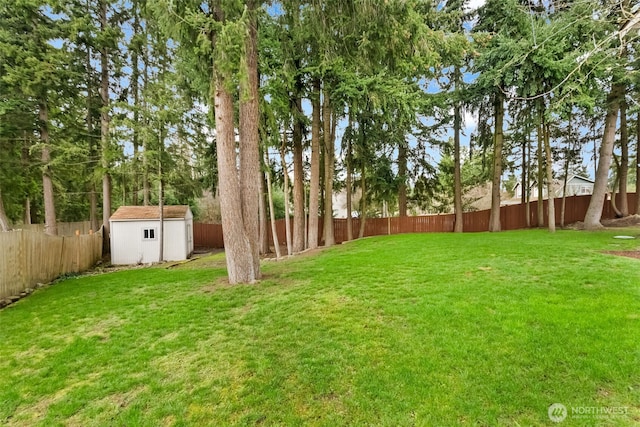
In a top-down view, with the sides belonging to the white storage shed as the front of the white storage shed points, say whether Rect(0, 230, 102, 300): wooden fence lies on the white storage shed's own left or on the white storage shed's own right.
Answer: on the white storage shed's own right
